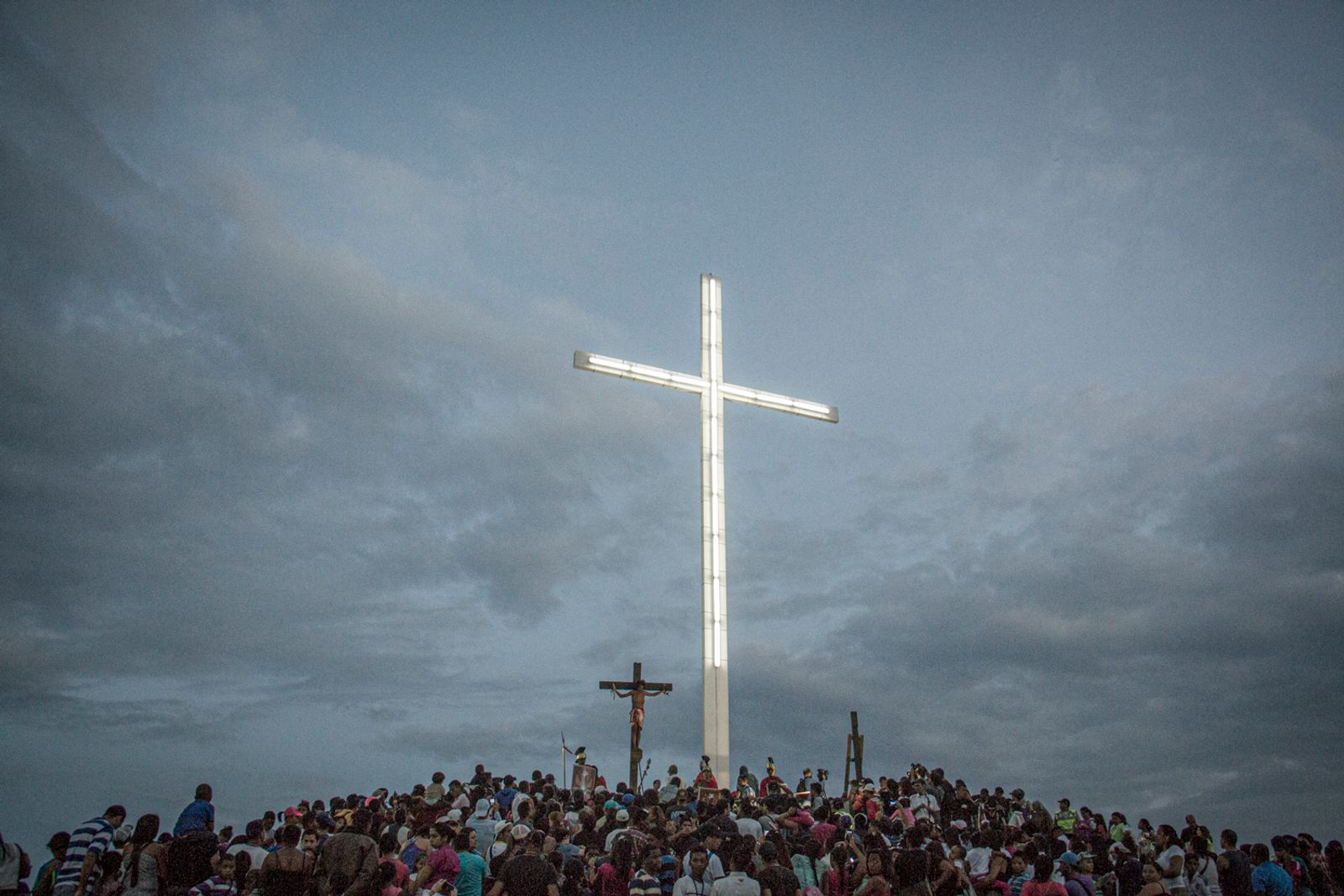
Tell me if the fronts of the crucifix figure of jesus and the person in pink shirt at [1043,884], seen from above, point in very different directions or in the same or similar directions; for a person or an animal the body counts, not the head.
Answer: very different directions

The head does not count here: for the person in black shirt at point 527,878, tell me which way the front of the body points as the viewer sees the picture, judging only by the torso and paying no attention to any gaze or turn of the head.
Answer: away from the camera

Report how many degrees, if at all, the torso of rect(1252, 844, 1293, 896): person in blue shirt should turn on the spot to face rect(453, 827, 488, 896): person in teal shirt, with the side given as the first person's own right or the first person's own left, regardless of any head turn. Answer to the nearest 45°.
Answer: approximately 90° to the first person's own left

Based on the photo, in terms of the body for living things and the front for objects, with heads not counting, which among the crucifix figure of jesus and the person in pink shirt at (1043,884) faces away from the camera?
the person in pink shirt

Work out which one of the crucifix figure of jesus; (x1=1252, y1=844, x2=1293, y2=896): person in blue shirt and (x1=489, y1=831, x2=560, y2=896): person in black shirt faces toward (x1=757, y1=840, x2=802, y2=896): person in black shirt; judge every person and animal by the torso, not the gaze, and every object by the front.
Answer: the crucifix figure of jesus

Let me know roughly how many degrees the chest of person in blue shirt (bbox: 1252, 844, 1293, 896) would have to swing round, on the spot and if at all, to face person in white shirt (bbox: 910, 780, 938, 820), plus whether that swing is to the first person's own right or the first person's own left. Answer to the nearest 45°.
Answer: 0° — they already face them

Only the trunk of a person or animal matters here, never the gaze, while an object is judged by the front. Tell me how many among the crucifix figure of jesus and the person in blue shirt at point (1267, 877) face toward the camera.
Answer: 1

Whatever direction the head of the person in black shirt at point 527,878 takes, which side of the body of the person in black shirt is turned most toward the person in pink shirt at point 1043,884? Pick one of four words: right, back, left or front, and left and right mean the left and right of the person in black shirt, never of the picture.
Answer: right

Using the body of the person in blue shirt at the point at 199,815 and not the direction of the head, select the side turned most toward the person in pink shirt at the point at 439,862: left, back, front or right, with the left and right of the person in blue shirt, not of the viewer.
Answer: right

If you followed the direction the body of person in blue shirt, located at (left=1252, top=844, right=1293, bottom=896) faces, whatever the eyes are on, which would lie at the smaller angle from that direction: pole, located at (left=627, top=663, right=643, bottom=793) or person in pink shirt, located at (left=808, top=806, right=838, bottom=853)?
the pole

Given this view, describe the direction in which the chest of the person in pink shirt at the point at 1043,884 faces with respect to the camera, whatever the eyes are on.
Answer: away from the camera

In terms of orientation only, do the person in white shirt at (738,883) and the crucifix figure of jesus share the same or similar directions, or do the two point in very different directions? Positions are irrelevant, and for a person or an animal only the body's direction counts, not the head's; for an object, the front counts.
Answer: very different directions

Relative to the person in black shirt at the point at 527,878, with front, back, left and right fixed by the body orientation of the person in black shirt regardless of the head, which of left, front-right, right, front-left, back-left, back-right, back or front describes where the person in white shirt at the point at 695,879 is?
right

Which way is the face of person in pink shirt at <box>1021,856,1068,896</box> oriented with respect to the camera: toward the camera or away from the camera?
away from the camera

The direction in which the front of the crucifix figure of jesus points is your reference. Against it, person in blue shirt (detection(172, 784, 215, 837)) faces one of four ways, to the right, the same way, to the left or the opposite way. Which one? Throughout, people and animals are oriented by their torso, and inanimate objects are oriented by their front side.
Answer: the opposite way
